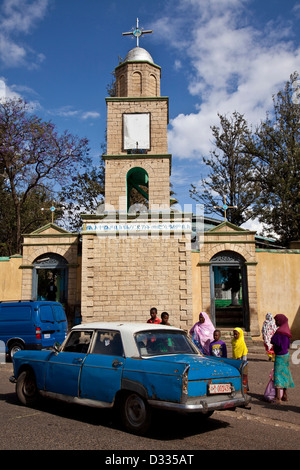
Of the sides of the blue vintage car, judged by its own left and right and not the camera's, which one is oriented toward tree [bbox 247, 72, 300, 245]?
right

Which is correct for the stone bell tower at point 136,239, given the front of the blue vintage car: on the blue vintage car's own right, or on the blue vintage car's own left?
on the blue vintage car's own right

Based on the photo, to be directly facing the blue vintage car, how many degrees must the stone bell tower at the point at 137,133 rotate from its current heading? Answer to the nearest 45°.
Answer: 0° — it already faces it

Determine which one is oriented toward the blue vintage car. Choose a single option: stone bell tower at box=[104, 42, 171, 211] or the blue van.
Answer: the stone bell tower

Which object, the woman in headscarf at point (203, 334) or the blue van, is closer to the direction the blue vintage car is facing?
the blue van

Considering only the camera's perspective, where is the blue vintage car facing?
facing away from the viewer and to the left of the viewer
